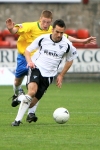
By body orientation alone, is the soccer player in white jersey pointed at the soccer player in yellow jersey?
no

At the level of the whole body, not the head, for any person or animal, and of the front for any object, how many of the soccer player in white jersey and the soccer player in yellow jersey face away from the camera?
0

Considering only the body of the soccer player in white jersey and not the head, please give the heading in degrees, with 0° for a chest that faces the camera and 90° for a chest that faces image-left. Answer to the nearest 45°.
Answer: approximately 0°
